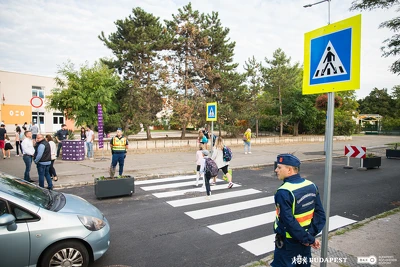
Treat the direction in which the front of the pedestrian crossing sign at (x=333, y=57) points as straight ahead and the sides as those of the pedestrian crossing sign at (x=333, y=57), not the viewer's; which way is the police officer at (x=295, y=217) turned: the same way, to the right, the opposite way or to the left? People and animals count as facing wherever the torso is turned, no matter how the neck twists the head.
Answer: to the right

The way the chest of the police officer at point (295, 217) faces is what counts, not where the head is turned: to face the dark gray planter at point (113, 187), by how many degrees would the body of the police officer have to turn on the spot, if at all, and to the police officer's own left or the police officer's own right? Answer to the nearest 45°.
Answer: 0° — they already face it

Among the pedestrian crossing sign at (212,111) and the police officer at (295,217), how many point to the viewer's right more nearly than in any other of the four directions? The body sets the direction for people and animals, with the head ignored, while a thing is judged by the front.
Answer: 0

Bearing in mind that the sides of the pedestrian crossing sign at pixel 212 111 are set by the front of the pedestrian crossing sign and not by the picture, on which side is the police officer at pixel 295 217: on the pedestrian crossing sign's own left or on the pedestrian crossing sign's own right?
on the pedestrian crossing sign's own left

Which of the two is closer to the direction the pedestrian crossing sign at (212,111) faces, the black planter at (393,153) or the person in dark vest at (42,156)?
the person in dark vest

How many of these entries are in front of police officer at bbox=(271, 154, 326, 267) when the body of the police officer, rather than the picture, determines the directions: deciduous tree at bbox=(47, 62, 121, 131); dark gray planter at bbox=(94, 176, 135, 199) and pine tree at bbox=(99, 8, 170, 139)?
3

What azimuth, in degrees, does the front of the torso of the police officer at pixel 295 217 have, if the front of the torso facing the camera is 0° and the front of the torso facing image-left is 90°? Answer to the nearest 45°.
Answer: approximately 135°

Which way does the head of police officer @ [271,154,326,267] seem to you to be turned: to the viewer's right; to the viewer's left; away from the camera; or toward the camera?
to the viewer's left

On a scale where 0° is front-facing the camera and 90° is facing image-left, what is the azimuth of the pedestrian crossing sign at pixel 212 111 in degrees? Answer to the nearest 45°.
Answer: approximately 45°

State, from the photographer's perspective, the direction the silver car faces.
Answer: facing to the right of the viewer

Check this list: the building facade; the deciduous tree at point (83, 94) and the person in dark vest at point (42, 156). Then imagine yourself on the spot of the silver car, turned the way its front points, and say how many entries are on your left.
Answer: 3
